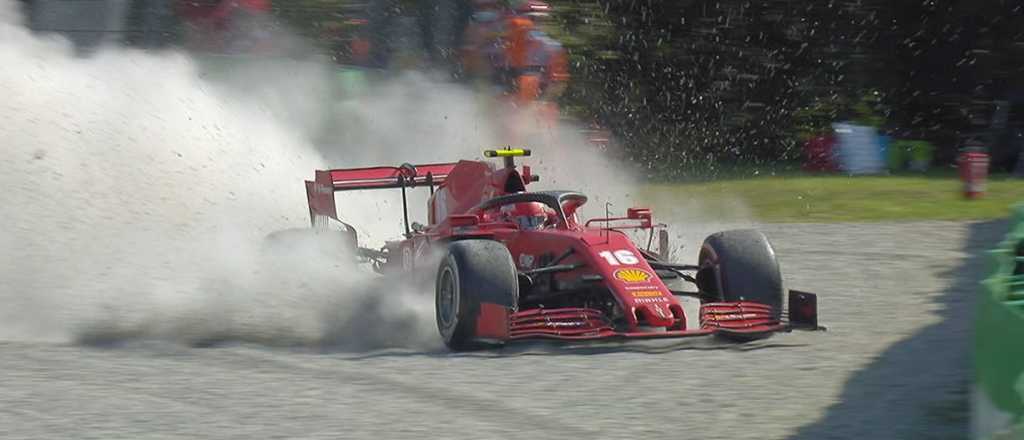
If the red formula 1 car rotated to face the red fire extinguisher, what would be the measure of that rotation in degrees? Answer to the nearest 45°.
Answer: approximately 90° to its left

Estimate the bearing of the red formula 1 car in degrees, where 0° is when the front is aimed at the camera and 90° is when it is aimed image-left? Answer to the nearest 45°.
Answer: approximately 315°

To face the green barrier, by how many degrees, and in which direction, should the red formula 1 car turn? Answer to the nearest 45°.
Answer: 0° — it already faces it

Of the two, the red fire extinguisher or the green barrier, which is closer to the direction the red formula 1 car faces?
the green barrier
